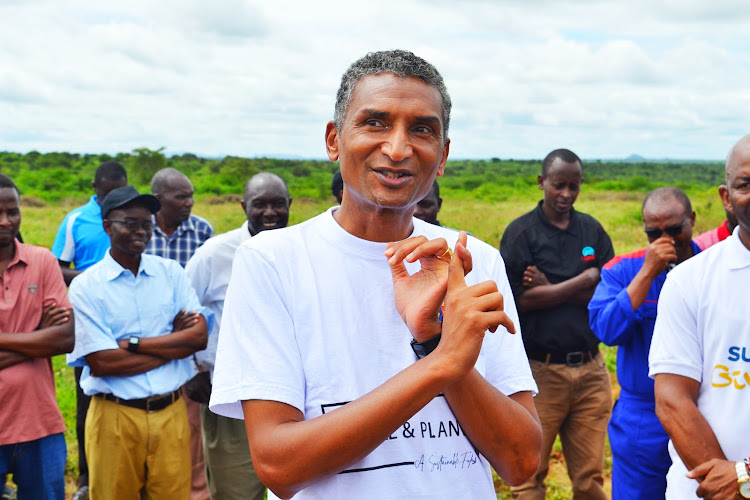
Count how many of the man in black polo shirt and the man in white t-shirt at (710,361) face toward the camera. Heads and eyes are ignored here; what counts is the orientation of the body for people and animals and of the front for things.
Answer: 2

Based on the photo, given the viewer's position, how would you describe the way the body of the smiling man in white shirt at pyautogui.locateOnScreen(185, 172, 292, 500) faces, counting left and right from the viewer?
facing the viewer and to the right of the viewer

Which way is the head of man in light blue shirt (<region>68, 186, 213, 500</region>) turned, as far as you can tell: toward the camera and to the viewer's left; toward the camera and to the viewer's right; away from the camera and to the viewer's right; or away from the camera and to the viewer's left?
toward the camera and to the viewer's right

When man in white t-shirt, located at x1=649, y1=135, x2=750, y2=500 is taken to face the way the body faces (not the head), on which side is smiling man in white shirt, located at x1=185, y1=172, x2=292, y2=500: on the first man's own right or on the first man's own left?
on the first man's own right

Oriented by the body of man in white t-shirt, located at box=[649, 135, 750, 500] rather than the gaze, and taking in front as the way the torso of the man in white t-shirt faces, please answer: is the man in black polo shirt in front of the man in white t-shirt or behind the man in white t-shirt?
behind

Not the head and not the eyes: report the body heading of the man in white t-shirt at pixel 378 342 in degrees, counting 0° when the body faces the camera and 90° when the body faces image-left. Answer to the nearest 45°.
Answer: approximately 0°

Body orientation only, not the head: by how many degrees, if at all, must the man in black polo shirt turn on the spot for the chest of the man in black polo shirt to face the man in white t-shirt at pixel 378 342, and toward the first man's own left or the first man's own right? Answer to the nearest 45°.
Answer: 0° — they already face them

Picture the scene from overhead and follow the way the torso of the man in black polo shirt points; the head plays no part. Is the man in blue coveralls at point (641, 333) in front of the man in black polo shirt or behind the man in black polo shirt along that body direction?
in front
